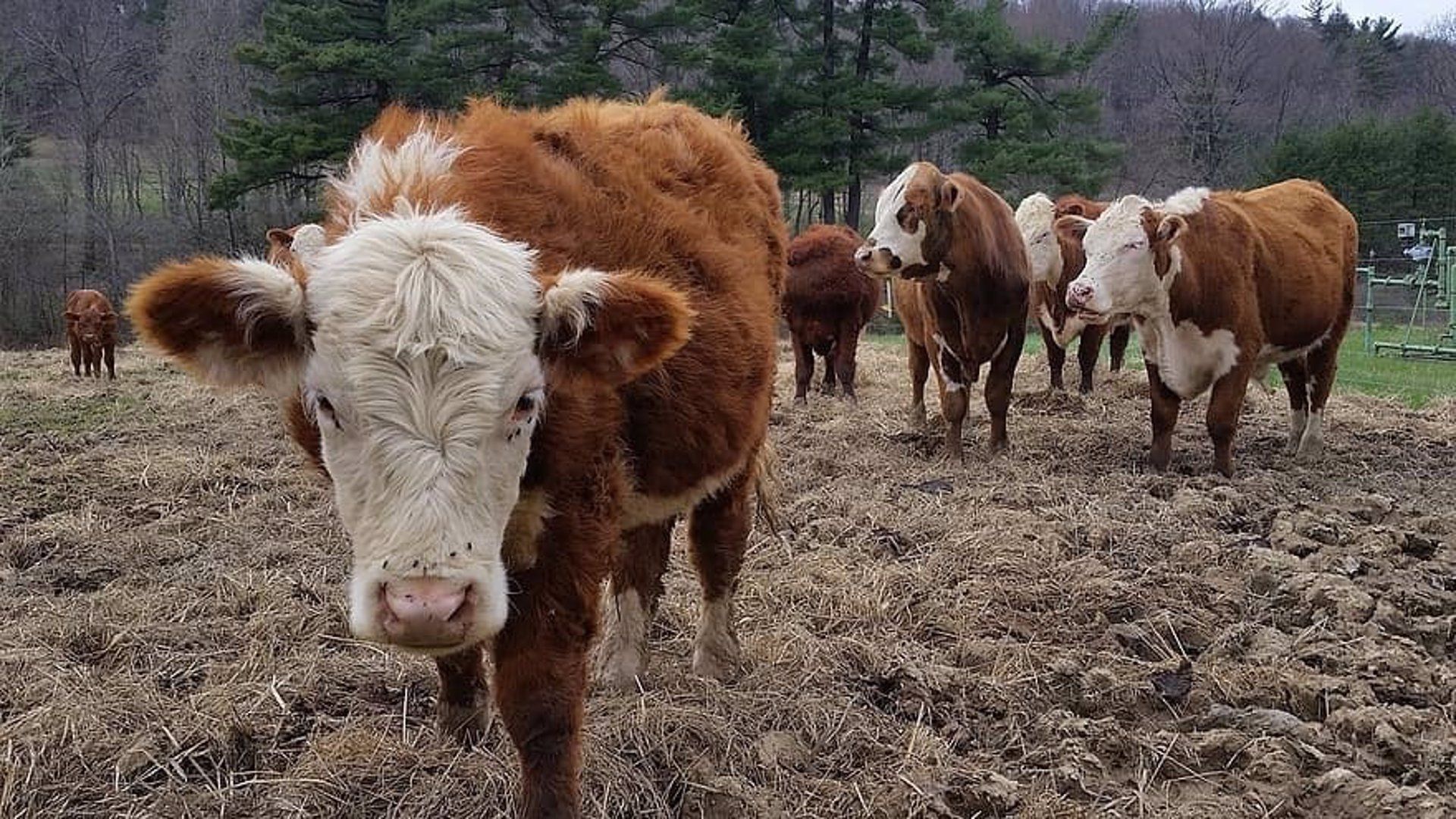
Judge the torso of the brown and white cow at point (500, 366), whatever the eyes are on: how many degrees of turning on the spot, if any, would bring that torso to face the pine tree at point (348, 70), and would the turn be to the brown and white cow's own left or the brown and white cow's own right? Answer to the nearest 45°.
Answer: approximately 135° to the brown and white cow's own right

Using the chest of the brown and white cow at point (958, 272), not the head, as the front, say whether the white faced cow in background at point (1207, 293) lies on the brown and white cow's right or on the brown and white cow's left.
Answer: on the brown and white cow's left

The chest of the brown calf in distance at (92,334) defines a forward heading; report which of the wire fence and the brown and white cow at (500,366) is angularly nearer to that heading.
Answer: the brown and white cow

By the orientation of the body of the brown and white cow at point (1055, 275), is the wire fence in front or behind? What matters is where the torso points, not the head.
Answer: behind

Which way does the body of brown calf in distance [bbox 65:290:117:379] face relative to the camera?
toward the camera

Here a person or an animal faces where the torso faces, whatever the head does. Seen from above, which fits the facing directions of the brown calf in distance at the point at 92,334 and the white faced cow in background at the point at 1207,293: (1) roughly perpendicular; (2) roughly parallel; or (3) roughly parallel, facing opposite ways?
roughly perpendicular

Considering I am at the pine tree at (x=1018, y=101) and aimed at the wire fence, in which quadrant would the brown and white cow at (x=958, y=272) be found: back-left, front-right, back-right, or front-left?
front-right

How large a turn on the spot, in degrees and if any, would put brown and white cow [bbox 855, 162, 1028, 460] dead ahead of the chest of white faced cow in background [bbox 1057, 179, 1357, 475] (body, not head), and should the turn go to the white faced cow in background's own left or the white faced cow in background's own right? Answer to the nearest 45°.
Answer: approximately 45° to the white faced cow in background's own right

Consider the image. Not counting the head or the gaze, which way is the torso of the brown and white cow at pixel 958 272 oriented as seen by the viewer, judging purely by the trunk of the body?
toward the camera

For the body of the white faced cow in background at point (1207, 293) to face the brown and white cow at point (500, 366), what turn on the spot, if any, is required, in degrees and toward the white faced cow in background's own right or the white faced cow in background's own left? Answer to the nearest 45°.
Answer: approximately 45° to the white faced cow in background's own left

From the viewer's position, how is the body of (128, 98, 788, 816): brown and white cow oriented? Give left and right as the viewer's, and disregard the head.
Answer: facing the viewer and to the left of the viewer

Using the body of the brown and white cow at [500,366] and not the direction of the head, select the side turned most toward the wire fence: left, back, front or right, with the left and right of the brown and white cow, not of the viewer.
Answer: back

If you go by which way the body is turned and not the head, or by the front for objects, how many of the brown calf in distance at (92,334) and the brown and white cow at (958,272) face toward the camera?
2

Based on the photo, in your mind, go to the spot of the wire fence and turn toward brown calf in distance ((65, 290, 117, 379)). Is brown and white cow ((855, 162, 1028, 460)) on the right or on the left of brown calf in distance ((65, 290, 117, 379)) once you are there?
left
